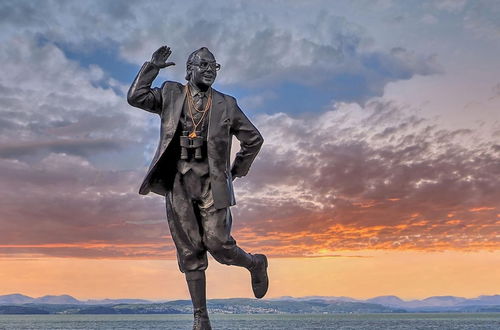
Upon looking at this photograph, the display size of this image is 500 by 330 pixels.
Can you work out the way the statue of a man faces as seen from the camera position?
facing the viewer
